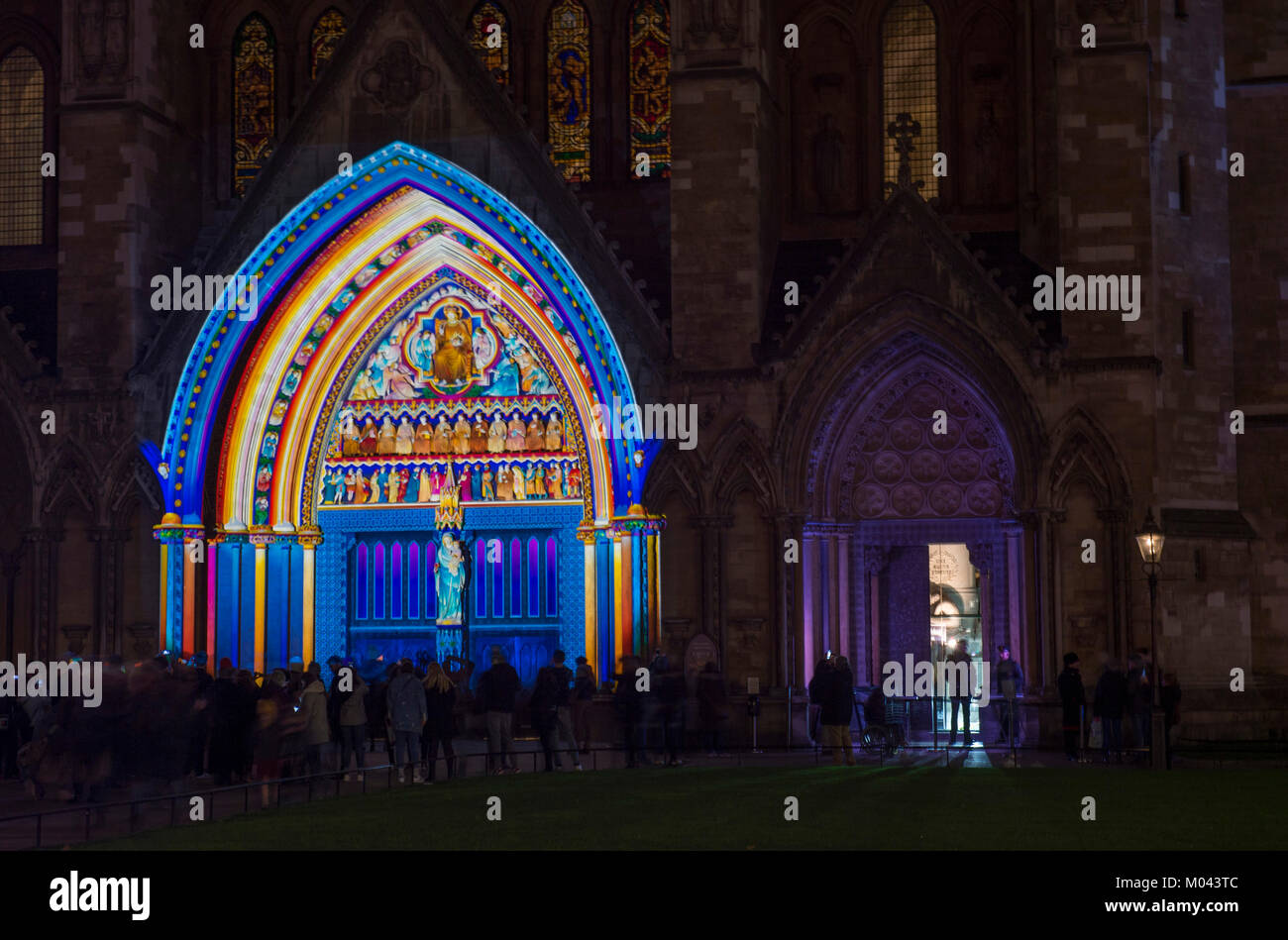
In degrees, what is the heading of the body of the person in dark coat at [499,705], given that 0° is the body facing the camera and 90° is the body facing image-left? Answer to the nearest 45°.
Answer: approximately 180°

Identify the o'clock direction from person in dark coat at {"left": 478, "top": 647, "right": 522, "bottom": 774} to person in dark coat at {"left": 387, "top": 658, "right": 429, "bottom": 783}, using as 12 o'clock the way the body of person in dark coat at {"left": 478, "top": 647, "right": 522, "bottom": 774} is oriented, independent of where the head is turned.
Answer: person in dark coat at {"left": 387, "top": 658, "right": 429, "bottom": 783} is roughly at 8 o'clock from person in dark coat at {"left": 478, "top": 647, "right": 522, "bottom": 774}.

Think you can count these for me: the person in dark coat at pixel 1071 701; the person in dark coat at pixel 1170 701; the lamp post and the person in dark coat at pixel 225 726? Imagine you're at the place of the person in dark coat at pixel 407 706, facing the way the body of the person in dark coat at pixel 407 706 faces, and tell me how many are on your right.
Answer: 3

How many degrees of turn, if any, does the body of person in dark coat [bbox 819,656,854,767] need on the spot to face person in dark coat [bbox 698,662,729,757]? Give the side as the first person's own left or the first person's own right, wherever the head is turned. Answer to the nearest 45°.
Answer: approximately 45° to the first person's own left

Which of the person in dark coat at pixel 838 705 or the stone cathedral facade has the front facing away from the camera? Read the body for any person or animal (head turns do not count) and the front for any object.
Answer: the person in dark coat

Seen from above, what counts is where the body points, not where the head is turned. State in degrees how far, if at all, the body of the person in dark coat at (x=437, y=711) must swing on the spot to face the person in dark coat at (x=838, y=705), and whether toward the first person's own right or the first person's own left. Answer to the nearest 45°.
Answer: approximately 90° to the first person's own right

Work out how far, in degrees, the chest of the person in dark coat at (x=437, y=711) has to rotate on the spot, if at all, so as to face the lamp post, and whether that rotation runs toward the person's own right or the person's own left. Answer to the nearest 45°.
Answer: approximately 90° to the person's own right

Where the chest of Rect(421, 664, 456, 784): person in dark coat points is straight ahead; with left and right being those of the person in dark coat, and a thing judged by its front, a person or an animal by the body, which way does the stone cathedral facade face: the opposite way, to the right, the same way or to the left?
the opposite way

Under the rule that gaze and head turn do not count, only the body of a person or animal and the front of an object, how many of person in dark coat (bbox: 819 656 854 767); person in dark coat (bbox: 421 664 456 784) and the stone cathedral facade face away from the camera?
2

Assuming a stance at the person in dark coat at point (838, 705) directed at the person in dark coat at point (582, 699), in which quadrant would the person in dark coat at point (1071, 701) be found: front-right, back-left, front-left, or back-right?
back-right

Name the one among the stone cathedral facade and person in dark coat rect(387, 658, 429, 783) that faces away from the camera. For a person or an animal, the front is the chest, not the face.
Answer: the person in dark coat

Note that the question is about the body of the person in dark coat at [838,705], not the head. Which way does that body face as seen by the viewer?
away from the camera

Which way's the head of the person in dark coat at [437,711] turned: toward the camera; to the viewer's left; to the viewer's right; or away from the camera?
away from the camera

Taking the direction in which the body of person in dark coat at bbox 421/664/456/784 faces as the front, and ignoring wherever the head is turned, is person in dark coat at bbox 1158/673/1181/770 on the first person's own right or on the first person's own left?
on the first person's own right

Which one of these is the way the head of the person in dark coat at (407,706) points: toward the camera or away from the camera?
away from the camera

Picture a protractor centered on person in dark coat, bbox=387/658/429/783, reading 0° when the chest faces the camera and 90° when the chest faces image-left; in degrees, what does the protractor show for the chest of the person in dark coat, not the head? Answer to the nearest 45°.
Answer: approximately 180°

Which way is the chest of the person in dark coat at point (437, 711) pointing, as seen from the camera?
away from the camera
